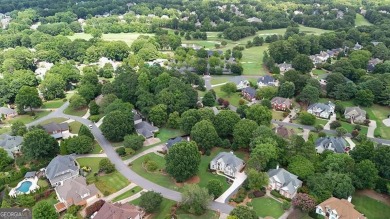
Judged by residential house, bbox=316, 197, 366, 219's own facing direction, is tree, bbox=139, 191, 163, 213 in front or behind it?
in front

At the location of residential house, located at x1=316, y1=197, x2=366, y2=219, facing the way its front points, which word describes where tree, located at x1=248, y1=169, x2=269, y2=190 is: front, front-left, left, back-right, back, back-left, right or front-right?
front-right

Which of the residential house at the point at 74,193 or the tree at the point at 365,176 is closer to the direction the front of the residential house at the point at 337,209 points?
the residential house

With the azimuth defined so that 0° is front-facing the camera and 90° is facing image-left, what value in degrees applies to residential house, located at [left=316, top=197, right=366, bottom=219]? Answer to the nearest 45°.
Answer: approximately 45°

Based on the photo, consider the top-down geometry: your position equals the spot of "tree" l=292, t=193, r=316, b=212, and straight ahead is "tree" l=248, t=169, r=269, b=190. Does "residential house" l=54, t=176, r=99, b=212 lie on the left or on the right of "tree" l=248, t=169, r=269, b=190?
left

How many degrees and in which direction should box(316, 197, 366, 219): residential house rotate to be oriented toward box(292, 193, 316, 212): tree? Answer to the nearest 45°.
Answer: approximately 45° to its right

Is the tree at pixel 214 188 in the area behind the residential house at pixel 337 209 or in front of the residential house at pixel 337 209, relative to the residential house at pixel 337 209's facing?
in front

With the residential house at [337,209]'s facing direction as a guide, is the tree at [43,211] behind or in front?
in front

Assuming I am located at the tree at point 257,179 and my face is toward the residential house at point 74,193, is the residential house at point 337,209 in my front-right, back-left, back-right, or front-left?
back-left

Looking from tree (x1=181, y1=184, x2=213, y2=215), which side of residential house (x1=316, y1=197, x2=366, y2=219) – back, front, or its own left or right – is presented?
front
